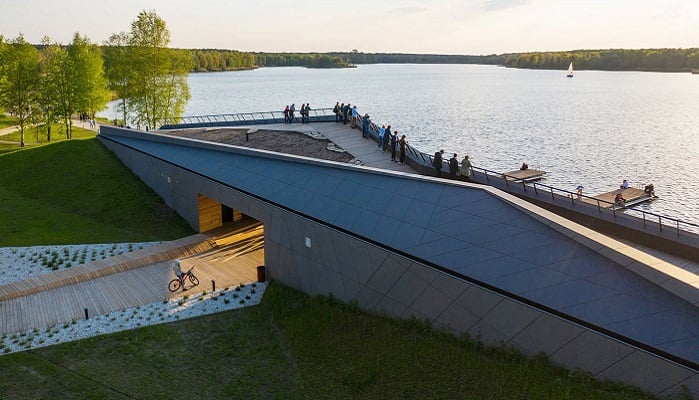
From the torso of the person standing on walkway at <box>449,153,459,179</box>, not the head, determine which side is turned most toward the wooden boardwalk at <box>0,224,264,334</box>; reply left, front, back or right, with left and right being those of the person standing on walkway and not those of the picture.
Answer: back

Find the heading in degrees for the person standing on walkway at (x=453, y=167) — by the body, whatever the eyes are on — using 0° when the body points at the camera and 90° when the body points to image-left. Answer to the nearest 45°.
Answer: approximately 225°

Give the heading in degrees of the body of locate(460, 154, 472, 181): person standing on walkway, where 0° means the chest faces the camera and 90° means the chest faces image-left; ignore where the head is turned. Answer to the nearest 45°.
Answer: approximately 225°

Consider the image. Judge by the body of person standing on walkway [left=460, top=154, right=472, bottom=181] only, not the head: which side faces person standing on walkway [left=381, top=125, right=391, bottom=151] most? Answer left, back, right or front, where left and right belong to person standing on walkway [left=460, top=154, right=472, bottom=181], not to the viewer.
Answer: left

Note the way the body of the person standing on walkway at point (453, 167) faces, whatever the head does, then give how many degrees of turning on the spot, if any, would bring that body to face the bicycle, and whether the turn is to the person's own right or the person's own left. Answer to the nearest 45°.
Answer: approximately 180°

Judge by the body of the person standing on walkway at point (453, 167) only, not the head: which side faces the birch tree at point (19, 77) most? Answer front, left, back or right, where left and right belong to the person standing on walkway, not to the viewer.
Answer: left

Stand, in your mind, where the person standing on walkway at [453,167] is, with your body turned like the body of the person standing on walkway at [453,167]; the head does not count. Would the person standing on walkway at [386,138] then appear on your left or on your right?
on your left
